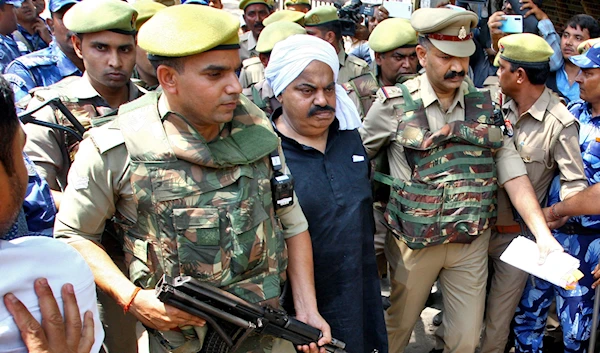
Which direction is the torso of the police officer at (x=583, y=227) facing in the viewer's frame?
to the viewer's left

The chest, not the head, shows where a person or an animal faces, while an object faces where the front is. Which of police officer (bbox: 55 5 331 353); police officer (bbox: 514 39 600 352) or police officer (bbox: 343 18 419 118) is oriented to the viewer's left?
police officer (bbox: 514 39 600 352)

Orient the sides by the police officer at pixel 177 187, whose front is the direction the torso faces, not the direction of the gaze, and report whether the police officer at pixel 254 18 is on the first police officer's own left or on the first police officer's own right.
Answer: on the first police officer's own left

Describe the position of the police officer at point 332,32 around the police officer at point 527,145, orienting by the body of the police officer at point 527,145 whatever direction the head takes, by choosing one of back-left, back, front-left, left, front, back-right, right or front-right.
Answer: right

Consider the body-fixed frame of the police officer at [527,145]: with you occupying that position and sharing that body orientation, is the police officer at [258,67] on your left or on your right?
on your right
